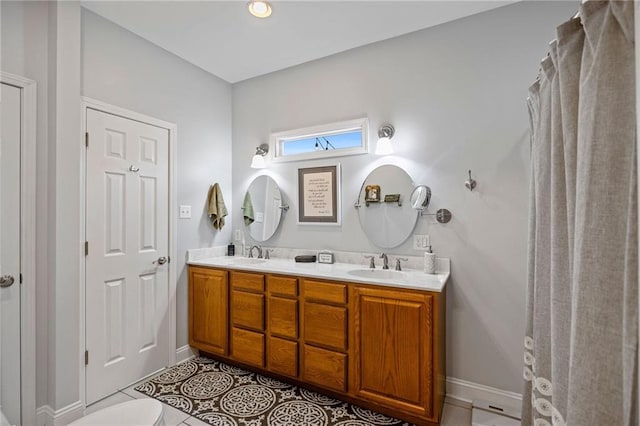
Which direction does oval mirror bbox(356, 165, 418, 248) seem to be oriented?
toward the camera

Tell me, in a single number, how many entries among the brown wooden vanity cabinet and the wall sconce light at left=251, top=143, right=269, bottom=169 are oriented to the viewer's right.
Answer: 0

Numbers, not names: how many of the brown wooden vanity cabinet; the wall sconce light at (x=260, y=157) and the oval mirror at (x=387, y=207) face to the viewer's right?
0

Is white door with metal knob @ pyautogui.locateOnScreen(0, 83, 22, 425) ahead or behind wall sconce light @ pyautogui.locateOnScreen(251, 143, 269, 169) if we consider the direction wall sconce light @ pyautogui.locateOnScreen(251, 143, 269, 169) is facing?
ahead

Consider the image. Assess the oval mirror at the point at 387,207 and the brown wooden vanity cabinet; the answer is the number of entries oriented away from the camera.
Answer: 0

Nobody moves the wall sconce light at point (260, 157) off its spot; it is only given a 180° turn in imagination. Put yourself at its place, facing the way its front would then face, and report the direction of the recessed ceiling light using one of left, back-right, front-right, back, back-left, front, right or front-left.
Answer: back-right

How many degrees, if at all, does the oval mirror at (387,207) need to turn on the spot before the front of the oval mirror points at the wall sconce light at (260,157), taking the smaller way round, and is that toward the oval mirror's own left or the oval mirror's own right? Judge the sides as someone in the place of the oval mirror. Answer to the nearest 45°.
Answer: approximately 90° to the oval mirror's own right

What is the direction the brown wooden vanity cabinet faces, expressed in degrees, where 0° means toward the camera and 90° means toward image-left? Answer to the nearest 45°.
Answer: approximately 45°

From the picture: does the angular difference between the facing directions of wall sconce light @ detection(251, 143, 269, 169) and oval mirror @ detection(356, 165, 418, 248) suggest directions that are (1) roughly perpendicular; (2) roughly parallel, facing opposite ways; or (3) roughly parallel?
roughly parallel

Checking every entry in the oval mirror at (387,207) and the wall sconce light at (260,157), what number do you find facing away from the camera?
0

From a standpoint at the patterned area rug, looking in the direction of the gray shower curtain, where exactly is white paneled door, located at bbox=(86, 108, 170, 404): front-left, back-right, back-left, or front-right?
back-right
